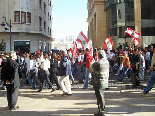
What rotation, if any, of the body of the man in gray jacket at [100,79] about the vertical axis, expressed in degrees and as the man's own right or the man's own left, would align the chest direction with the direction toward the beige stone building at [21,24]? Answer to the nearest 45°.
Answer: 0° — they already face it

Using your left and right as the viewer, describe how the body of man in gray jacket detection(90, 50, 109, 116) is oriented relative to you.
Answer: facing away from the viewer and to the left of the viewer

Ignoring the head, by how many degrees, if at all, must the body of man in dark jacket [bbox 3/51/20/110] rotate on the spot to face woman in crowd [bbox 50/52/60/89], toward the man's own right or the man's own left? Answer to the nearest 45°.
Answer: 0° — they already face them

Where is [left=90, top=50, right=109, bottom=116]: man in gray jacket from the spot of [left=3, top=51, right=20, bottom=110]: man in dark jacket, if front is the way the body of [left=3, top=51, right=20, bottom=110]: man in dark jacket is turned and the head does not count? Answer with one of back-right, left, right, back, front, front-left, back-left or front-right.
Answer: right

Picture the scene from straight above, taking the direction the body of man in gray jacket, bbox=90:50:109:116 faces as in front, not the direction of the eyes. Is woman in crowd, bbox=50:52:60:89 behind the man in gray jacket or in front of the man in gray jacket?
in front

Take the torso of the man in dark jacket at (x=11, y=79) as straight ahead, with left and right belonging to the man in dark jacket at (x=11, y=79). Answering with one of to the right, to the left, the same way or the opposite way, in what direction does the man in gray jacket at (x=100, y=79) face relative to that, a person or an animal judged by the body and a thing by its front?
to the left

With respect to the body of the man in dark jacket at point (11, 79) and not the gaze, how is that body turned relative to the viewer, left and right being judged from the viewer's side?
facing away from the viewer and to the right of the viewer
